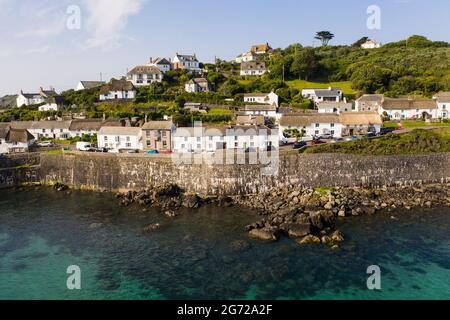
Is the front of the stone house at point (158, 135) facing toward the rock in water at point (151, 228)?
yes

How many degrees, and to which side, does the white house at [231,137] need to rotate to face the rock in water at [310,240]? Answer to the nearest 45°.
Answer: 0° — it already faces it

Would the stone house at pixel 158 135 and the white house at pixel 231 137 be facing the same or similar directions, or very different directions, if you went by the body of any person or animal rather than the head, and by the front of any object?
same or similar directions

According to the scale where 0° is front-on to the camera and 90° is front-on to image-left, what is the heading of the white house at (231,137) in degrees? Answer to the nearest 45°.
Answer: approximately 0°

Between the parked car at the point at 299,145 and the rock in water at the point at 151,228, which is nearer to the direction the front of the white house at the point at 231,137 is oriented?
the rock in water

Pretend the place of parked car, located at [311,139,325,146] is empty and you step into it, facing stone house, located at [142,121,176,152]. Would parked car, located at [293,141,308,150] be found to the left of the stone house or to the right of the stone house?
left

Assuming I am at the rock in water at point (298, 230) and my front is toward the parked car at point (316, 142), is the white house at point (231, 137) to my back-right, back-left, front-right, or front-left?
front-left

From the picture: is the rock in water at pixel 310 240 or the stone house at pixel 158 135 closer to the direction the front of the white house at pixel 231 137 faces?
the rock in water

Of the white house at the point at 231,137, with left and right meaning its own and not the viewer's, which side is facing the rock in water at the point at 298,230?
front

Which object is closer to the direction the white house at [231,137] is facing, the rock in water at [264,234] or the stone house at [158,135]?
the rock in water

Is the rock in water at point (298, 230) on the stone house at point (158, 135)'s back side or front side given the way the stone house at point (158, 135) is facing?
on the front side

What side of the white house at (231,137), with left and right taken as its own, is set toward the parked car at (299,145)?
left

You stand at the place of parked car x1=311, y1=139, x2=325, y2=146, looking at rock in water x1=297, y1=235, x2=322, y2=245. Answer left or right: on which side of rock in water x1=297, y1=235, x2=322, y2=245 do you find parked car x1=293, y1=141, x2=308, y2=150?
right

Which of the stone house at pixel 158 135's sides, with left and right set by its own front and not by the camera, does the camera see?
front

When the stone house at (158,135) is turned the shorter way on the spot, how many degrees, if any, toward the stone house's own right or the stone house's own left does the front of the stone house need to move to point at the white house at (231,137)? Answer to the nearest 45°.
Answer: approximately 45° to the stone house's own left

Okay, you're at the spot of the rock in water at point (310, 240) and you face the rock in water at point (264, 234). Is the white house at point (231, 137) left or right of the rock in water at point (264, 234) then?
right

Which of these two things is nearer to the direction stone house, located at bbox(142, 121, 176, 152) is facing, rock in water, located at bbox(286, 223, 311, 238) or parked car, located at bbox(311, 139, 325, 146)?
the rock in water

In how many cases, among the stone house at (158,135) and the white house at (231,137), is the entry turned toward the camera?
2
